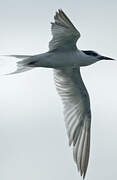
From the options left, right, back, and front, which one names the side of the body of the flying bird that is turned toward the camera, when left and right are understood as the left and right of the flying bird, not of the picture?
right
